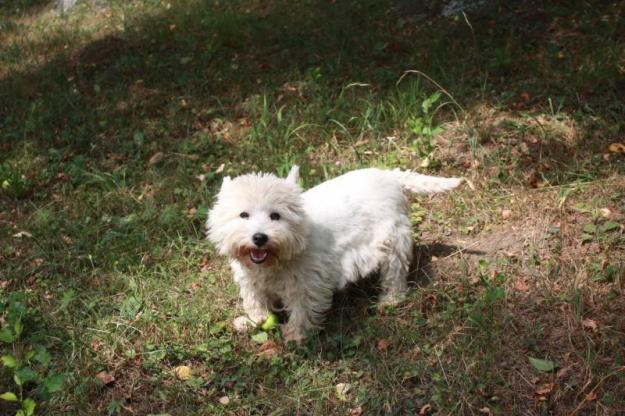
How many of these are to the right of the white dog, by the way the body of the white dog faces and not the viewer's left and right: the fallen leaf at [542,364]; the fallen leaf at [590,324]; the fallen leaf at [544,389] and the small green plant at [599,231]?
0

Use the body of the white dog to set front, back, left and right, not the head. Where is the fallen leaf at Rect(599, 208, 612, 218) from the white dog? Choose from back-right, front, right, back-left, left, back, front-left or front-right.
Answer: back-left

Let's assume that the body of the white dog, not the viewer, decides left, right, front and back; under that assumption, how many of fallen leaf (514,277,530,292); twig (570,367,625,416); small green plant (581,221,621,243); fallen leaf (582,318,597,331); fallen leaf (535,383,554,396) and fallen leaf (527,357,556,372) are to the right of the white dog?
0

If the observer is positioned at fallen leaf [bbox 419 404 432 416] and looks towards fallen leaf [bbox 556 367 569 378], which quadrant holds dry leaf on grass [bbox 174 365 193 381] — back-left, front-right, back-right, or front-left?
back-left

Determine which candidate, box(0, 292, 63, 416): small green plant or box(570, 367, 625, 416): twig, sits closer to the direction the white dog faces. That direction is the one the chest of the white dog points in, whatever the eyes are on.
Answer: the small green plant

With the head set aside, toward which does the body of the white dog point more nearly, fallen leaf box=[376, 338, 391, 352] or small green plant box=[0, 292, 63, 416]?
the small green plant

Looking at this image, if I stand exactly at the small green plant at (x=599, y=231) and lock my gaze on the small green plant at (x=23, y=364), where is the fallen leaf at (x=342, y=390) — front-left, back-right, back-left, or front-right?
front-left

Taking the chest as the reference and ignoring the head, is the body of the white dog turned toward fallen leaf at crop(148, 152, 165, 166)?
no

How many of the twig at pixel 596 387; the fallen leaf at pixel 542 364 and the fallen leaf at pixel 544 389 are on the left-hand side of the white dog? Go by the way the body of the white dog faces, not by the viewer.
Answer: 3

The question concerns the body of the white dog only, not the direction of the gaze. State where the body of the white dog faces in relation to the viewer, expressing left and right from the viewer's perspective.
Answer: facing the viewer and to the left of the viewer

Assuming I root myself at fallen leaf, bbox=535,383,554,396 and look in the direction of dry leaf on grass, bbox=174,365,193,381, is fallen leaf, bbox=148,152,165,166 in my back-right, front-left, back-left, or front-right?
front-right

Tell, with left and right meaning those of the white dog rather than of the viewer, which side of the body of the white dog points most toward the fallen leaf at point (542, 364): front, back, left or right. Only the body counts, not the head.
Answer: left

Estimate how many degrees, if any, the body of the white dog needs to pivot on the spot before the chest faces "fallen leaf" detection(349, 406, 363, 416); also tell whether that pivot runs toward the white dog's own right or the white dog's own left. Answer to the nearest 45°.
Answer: approximately 45° to the white dog's own left

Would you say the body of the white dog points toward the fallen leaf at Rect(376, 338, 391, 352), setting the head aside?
no

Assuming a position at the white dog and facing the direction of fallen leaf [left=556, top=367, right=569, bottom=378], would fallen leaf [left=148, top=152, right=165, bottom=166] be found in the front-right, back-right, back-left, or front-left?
back-left

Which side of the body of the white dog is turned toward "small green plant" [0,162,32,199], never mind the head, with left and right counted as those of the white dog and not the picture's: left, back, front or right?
right

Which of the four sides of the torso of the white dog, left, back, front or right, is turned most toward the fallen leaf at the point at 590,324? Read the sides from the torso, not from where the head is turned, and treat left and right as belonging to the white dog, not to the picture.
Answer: left
